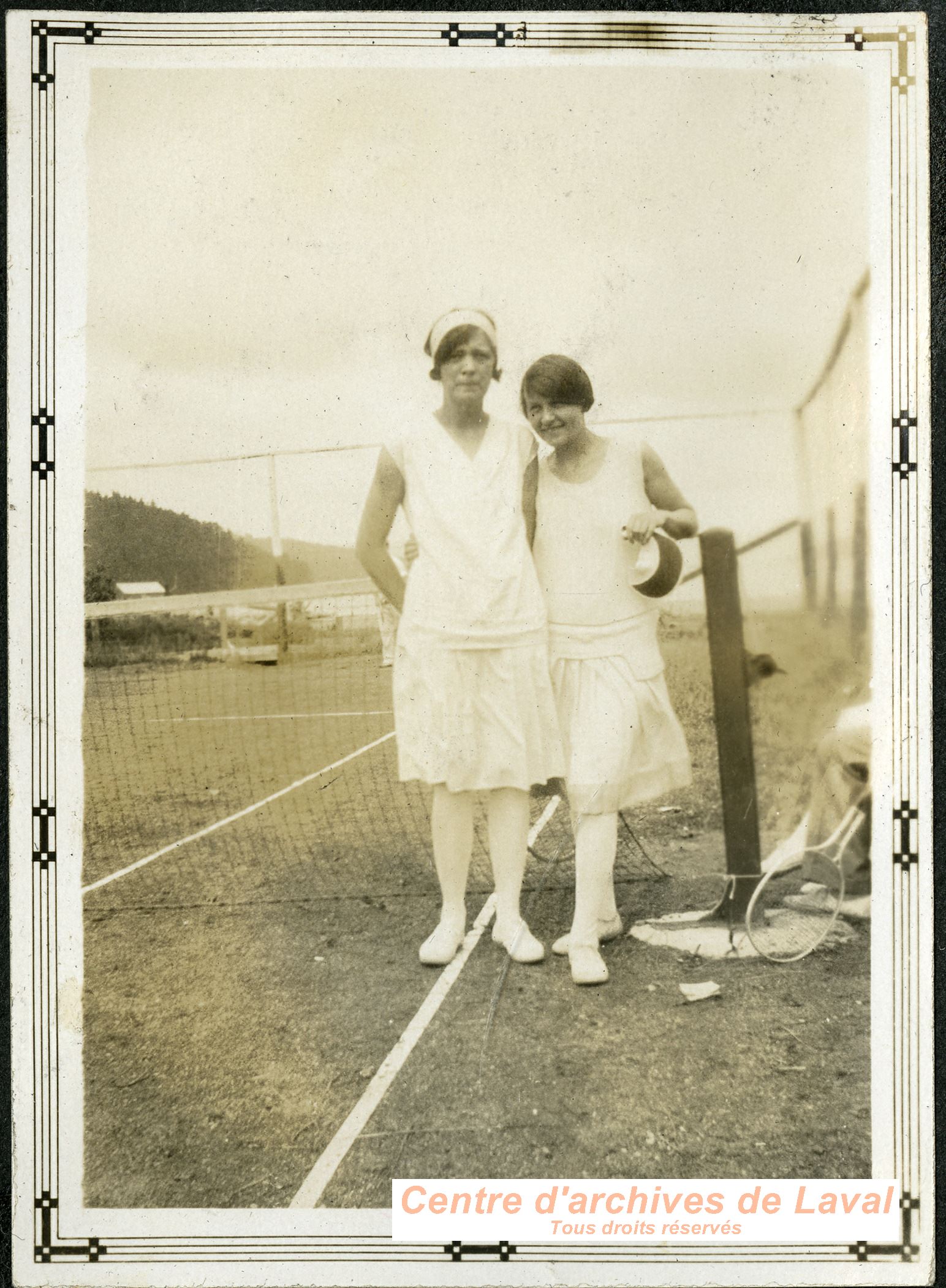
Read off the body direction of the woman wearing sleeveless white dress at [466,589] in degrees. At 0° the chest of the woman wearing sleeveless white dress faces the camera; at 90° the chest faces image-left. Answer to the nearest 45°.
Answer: approximately 0°

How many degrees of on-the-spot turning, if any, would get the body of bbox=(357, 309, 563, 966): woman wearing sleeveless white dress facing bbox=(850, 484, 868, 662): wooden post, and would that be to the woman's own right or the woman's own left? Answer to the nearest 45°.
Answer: approximately 90° to the woman's own left
